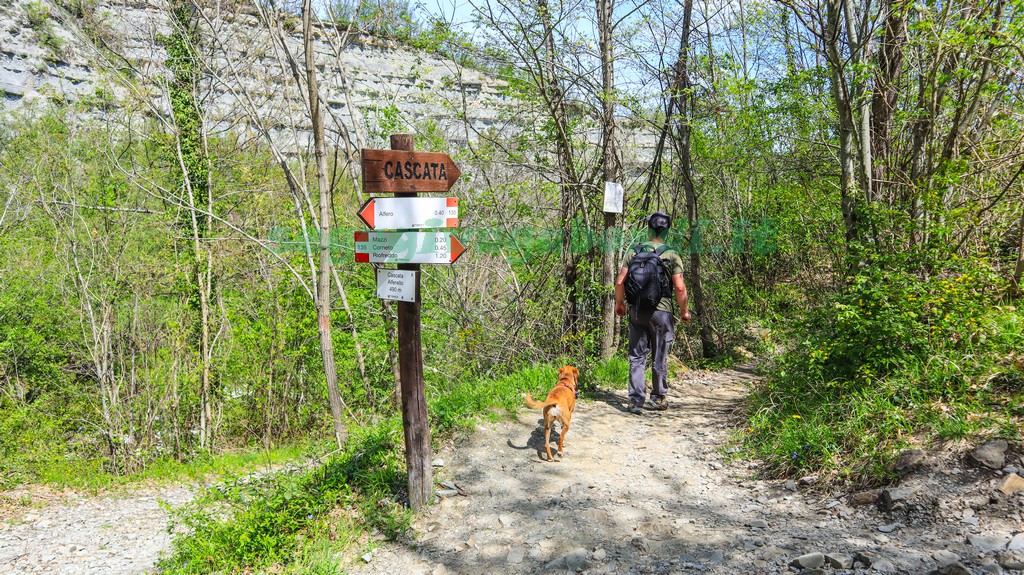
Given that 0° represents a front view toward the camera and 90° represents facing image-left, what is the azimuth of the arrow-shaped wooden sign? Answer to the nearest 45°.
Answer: approximately 0°

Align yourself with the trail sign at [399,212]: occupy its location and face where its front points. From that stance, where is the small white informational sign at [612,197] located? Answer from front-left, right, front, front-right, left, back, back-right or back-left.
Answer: back-left

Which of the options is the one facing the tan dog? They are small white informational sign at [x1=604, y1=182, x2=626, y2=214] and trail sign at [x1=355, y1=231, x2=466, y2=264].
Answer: the small white informational sign

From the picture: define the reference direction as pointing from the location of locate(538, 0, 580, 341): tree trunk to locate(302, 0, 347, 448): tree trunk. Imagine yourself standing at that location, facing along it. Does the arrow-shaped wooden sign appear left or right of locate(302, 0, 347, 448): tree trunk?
left

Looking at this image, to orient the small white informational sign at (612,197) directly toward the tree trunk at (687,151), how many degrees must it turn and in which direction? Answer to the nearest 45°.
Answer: approximately 135° to its left

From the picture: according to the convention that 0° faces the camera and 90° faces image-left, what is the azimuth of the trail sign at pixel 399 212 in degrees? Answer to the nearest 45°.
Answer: approximately 0°

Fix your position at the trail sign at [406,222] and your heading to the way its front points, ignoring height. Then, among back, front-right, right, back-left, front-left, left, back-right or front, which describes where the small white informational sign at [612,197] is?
back-left

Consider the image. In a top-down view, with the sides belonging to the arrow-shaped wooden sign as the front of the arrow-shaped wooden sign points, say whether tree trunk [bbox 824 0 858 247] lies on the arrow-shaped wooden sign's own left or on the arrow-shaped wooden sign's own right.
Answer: on the arrow-shaped wooden sign's own left

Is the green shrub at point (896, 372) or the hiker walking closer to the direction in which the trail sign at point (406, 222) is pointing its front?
the green shrub
